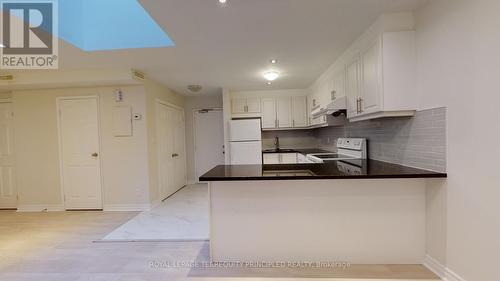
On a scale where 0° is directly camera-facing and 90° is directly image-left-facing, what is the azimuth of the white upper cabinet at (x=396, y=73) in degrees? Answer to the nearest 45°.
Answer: approximately 90°

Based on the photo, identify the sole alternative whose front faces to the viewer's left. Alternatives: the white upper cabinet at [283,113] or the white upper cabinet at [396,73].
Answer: the white upper cabinet at [396,73]

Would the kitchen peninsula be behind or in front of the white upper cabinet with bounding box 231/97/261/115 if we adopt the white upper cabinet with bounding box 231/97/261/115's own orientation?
in front

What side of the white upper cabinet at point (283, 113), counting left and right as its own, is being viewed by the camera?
front

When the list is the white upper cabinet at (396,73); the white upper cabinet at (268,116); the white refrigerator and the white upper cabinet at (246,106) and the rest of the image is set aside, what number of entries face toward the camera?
3

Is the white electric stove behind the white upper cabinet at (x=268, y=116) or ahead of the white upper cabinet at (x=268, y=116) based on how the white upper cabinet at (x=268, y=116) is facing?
ahead

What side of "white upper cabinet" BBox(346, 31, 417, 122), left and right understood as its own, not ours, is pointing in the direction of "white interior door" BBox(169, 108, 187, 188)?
front

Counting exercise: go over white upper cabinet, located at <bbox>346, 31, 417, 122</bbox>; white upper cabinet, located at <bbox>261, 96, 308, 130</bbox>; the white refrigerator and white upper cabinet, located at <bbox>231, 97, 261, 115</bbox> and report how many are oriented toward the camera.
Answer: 3

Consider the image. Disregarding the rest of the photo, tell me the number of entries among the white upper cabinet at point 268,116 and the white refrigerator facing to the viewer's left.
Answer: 0

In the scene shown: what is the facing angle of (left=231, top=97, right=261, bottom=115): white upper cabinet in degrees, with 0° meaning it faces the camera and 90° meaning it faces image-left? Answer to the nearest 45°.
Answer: approximately 0°
